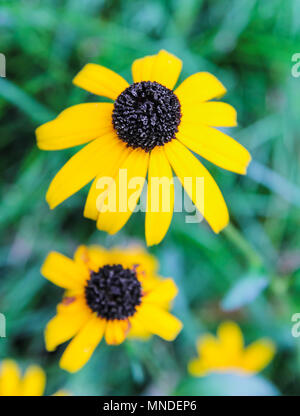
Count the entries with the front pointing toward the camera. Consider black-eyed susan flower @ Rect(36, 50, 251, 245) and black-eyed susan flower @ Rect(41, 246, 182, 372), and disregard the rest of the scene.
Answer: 2

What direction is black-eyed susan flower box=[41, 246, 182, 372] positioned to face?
toward the camera

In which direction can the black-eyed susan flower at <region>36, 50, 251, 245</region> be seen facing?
toward the camera
